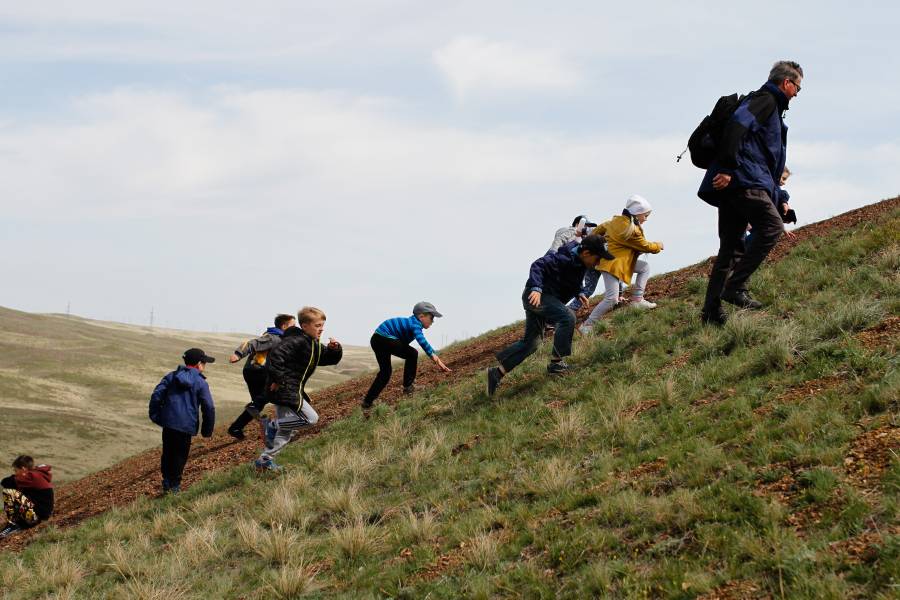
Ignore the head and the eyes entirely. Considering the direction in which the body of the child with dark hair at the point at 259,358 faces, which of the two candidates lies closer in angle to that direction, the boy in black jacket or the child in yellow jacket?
the child in yellow jacket

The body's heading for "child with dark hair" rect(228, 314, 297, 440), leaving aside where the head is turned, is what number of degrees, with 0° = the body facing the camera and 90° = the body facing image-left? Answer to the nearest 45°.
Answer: approximately 270°

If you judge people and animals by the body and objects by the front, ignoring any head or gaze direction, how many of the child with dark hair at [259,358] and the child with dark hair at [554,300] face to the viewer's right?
2

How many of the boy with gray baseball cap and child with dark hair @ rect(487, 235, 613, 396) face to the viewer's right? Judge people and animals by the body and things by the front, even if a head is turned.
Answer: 2

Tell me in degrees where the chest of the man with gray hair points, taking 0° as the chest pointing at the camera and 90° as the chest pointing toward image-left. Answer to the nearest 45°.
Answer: approximately 270°

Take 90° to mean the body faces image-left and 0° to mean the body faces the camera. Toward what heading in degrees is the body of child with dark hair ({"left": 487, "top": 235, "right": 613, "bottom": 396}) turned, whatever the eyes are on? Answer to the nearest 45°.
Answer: approximately 270°

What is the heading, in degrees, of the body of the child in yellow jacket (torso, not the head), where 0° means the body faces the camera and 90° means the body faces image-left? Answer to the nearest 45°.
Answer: approximately 270°

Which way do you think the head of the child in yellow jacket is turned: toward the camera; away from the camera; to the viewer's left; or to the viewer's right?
to the viewer's right
